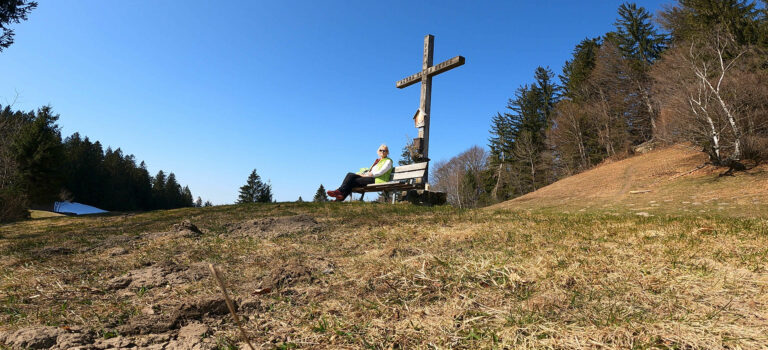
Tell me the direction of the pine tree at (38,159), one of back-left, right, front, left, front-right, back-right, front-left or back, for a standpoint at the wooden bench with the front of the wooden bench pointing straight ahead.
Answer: right

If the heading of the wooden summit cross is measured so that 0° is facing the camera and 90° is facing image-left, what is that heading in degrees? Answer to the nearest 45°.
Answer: approximately 45°

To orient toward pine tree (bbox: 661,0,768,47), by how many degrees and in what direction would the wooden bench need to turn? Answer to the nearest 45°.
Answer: approximately 180°

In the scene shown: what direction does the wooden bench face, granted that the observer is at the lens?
facing the viewer and to the left of the viewer

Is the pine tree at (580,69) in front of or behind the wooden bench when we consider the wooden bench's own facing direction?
behind
